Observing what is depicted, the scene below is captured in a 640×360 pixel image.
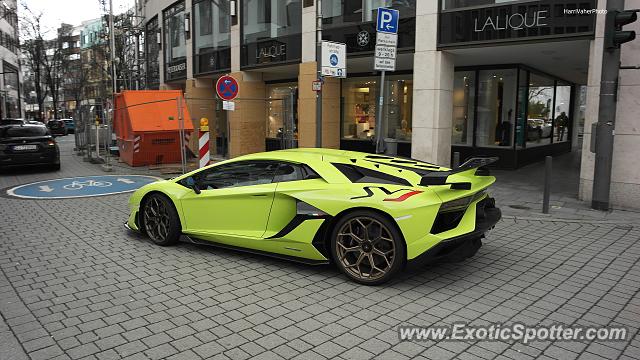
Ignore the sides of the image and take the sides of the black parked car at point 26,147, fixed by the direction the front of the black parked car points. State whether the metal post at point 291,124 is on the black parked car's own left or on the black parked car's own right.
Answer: on the black parked car's own right

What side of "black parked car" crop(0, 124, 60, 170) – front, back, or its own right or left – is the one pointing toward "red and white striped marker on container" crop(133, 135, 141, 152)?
right

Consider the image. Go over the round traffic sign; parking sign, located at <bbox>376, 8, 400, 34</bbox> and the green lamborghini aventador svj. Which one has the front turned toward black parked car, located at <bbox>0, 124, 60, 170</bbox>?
the green lamborghini aventador svj

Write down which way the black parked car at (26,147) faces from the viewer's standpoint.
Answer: facing away from the viewer

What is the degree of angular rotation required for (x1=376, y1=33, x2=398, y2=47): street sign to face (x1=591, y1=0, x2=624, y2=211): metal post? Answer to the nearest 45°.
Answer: approximately 90° to its left

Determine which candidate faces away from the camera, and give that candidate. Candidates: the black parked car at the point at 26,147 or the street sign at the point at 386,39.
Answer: the black parked car

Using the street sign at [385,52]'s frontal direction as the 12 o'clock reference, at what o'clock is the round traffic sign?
The round traffic sign is roughly at 4 o'clock from the street sign.

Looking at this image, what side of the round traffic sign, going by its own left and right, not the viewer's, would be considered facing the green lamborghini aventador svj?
front

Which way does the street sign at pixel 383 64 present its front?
toward the camera

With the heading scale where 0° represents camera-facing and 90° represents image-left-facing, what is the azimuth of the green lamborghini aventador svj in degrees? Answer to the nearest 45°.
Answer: approximately 135°

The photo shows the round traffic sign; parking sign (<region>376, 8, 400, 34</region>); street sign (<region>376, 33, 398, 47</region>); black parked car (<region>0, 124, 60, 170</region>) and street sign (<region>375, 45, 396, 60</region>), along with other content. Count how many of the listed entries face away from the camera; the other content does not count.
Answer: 1

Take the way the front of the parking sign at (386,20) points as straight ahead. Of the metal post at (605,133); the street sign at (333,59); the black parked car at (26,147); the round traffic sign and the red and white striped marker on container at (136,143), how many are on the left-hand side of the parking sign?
1

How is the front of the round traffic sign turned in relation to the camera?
facing the viewer

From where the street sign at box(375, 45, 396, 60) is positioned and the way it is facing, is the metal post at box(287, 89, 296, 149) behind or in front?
behind
